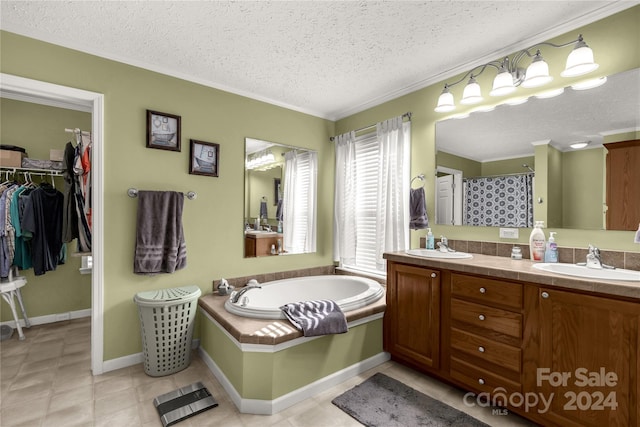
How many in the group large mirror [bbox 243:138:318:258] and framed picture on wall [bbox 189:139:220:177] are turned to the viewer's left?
0

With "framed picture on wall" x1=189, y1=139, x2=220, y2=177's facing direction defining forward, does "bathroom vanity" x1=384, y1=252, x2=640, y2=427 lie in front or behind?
in front

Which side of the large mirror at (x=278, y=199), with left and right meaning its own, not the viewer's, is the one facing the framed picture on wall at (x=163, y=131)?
right

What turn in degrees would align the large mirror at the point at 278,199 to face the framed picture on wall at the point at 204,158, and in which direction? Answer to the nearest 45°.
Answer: approximately 90° to its right

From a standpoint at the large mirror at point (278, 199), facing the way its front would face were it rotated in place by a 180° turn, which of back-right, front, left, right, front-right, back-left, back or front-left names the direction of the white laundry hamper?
left

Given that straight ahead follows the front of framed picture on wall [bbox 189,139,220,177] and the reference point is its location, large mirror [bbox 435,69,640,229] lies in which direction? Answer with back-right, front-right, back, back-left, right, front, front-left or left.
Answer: front-left

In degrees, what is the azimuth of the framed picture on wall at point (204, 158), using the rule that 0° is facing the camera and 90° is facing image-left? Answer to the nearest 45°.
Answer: approximately 0°

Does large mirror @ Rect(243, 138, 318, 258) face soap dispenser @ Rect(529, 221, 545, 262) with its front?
yes

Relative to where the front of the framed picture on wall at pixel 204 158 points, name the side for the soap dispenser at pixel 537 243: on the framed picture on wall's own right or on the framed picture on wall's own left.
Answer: on the framed picture on wall's own left

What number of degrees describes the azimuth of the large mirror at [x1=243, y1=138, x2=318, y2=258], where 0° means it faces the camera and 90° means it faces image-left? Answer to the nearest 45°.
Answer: approximately 315°
